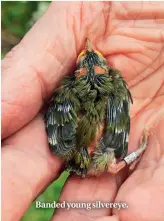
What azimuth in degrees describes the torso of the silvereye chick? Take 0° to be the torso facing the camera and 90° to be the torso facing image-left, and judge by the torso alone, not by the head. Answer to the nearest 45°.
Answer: approximately 180°
